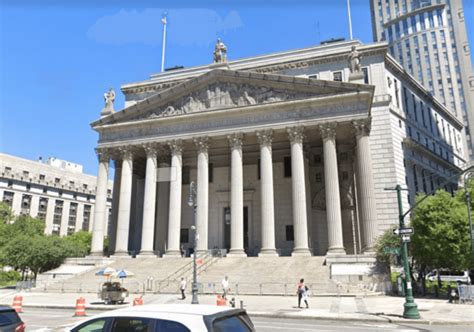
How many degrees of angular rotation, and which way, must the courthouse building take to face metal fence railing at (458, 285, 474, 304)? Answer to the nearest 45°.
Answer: approximately 90° to its left

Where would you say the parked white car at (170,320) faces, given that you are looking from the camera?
facing away from the viewer and to the left of the viewer

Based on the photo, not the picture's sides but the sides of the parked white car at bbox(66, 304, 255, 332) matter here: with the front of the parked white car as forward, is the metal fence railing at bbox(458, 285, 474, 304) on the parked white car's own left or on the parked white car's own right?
on the parked white car's own right
